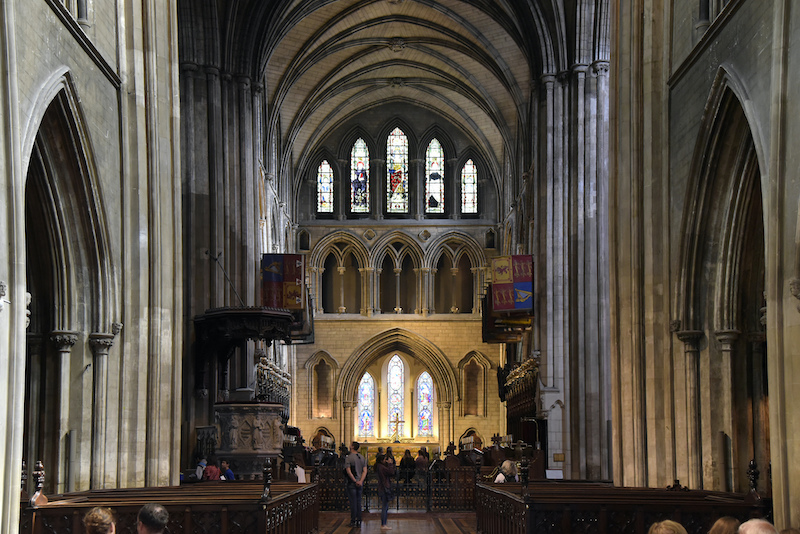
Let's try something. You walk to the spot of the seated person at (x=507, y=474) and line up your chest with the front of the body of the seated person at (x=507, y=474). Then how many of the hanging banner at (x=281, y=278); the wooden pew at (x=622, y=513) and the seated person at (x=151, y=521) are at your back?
2

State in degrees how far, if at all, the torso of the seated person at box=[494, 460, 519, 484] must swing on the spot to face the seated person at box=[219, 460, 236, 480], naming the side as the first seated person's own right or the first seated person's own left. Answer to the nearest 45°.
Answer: approximately 45° to the first seated person's own left

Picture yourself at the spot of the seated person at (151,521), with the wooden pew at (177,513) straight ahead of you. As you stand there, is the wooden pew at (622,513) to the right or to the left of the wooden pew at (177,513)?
right

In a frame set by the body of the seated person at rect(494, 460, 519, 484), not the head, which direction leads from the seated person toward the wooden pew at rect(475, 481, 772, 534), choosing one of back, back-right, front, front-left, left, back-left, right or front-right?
back

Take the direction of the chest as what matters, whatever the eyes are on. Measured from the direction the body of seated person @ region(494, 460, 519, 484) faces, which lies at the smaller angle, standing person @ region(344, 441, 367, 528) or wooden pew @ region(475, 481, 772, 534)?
the standing person

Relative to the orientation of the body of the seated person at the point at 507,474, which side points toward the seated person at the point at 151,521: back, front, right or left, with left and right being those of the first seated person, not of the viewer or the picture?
back

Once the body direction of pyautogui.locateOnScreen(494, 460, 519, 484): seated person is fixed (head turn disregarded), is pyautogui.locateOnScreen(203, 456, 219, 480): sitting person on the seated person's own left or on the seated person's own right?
on the seated person's own left

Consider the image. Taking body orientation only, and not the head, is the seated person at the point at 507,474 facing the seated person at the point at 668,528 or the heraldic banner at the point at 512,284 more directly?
the heraldic banner

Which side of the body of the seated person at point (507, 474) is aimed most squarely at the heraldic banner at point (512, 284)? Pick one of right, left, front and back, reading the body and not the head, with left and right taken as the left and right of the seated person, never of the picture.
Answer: front

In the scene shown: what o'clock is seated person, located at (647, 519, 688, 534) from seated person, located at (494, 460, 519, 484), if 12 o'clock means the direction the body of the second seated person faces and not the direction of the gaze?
The seated person, located at (647, 519, 688, 534) is roughly at 6 o'clock from the seated person, located at (494, 460, 519, 484).

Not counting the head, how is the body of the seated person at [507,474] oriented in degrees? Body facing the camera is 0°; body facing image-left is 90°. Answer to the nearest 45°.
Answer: approximately 180°
